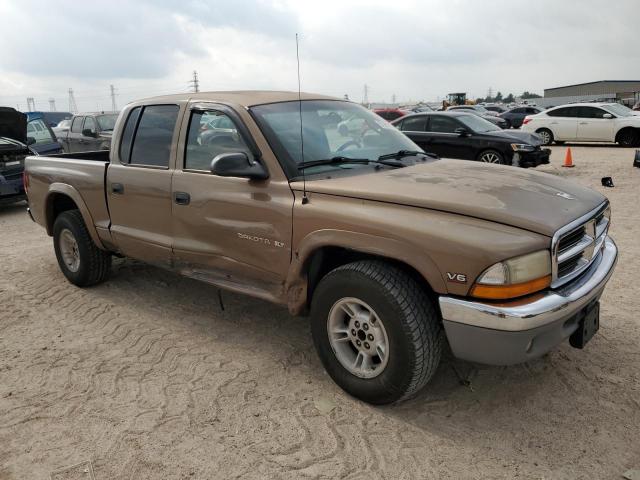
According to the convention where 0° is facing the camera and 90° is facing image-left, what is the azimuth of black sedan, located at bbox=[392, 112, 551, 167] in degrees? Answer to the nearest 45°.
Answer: approximately 315°

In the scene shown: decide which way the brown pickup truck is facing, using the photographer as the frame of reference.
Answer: facing the viewer and to the right of the viewer

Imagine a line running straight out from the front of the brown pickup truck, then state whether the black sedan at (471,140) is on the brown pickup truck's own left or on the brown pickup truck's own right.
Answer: on the brown pickup truck's own left

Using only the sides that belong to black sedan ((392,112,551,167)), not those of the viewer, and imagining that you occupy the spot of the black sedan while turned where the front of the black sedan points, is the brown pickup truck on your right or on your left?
on your right

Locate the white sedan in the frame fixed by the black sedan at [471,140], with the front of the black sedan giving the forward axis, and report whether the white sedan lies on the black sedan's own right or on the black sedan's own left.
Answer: on the black sedan's own left

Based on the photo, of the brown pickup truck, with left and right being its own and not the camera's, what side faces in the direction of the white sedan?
left

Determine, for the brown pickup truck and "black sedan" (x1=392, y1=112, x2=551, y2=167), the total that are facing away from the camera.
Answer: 0
